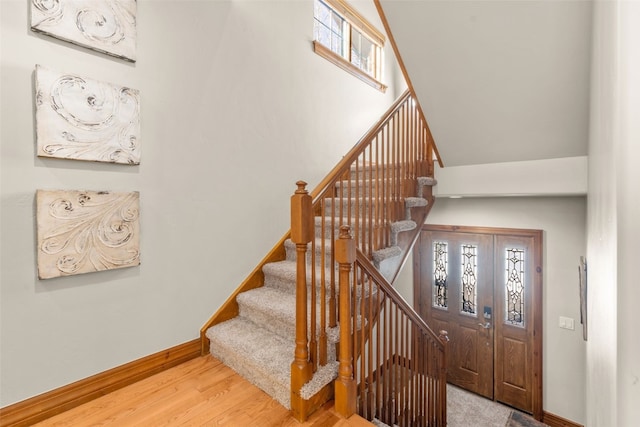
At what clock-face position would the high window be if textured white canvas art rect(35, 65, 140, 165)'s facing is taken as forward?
The high window is roughly at 10 o'clock from the textured white canvas art.

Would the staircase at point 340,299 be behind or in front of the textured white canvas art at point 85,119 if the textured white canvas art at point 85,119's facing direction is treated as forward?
in front

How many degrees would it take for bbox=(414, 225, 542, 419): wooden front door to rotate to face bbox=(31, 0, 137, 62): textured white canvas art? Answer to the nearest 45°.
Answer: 0° — it already faces it

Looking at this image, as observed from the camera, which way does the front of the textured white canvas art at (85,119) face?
facing the viewer and to the right of the viewer

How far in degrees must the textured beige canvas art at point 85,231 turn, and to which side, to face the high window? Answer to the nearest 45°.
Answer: approximately 45° to its left

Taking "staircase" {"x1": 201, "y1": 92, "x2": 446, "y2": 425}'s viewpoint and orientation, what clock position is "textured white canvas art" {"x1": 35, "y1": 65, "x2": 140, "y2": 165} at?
The textured white canvas art is roughly at 1 o'clock from the staircase.

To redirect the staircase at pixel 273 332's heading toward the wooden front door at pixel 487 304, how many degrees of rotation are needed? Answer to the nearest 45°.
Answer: approximately 180°

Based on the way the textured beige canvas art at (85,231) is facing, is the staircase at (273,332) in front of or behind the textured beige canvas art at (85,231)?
in front

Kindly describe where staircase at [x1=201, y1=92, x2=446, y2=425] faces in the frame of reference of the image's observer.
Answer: facing the viewer and to the left of the viewer

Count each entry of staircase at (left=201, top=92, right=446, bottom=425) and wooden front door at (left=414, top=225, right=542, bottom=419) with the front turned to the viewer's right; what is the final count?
0
